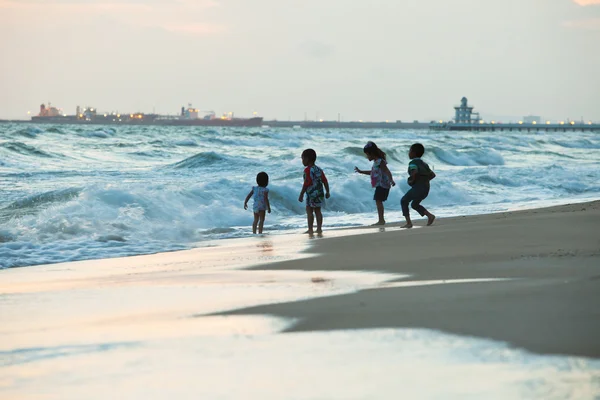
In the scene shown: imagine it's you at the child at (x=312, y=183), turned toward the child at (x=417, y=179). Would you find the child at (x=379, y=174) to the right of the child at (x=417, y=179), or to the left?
left

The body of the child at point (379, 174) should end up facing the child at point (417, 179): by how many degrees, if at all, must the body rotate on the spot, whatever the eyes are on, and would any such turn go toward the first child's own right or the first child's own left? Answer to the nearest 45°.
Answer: approximately 135° to the first child's own left

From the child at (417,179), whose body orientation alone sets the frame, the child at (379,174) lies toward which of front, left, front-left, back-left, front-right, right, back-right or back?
front-right

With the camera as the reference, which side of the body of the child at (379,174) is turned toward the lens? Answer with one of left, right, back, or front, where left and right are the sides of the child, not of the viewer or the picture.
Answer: left

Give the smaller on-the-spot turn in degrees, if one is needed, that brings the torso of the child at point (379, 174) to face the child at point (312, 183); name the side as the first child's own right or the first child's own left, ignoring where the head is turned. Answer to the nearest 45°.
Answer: approximately 45° to the first child's own left

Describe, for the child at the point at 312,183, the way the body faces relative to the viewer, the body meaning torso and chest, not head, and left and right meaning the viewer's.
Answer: facing away from the viewer and to the left of the viewer

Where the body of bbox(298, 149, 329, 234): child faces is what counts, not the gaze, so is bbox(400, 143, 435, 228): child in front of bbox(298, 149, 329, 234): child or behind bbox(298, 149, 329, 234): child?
behind

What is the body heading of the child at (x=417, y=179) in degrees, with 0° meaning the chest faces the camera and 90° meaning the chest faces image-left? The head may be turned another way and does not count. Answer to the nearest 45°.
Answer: approximately 90°

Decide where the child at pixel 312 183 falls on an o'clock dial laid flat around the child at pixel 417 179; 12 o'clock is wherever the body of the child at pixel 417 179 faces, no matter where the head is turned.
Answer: the child at pixel 312 183 is roughly at 12 o'clock from the child at pixel 417 179.

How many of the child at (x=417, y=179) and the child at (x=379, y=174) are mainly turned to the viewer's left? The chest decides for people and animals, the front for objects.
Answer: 2

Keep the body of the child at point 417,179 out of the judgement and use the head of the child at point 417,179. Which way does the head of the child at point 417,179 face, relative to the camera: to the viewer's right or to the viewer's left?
to the viewer's left

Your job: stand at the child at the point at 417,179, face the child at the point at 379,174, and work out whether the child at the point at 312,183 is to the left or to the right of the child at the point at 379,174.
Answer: left
